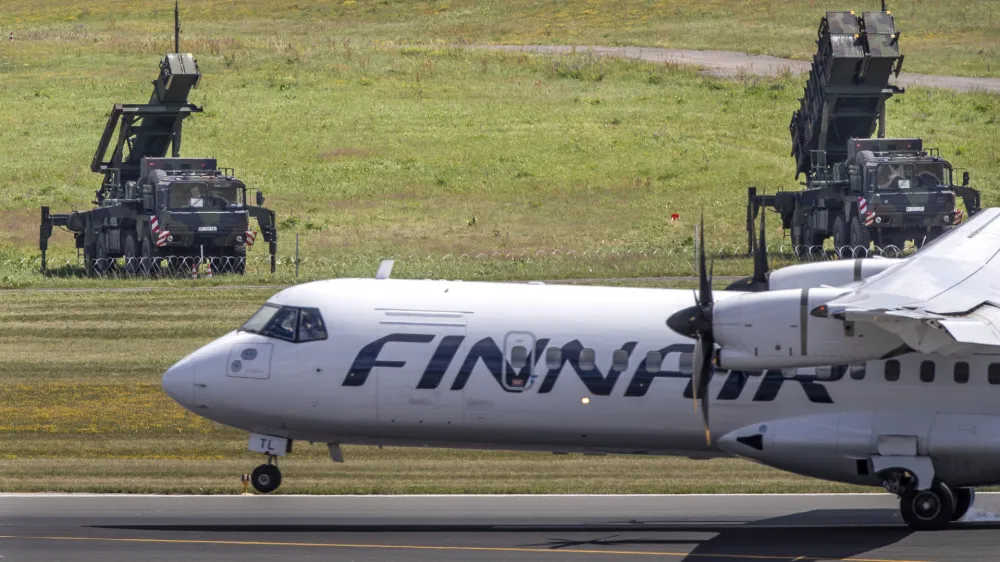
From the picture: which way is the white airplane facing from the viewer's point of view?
to the viewer's left
